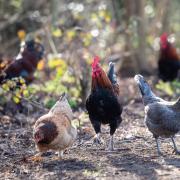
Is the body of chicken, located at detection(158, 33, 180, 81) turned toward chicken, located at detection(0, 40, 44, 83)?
yes

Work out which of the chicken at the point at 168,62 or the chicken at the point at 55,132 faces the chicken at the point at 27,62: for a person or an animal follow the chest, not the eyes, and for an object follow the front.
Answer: the chicken at the point at 168,62

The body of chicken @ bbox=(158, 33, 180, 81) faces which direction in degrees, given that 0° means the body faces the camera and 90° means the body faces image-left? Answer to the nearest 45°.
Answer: approximately 45°

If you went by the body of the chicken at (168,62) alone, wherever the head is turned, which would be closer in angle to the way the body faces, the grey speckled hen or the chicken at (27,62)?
the chicken
